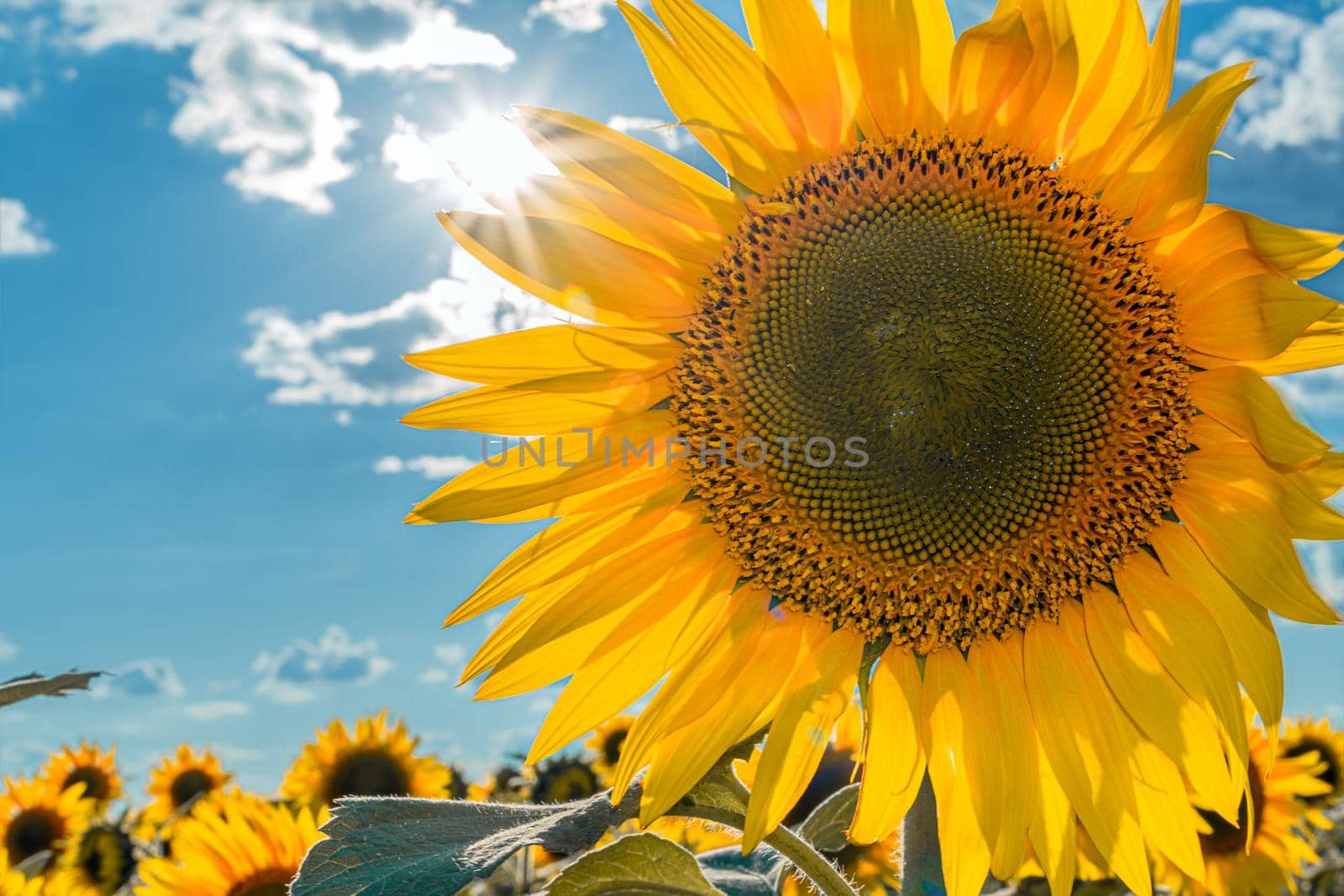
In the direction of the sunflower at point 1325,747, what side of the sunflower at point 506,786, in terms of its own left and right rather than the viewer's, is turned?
left

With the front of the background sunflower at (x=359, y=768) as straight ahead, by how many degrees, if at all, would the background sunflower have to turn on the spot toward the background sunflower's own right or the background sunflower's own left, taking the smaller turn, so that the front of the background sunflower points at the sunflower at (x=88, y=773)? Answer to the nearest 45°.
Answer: approximately 135° to the background sunflower's own right

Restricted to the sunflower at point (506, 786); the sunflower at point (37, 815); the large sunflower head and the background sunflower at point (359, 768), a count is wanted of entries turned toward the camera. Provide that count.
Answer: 4

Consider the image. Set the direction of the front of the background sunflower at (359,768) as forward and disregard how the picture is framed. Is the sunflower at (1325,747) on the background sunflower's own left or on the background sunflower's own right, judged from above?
on the background sunflower's own left

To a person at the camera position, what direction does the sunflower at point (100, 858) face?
facing the viewer and to the right of the viewer

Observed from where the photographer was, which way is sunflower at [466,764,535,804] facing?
facing the viewer

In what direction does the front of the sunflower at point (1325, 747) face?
toward the camera

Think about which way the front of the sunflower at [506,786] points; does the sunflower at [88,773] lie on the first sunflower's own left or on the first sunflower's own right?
on the first sunflower's own right

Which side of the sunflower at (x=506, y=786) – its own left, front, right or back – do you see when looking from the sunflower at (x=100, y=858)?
right

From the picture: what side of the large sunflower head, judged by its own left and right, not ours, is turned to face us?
front

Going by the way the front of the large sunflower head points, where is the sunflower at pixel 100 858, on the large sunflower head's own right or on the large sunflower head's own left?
on the large sunflower head's own right

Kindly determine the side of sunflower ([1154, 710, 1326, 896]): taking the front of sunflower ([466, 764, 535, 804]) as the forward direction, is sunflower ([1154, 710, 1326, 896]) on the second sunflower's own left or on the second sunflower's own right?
on the second sunflower's own left
